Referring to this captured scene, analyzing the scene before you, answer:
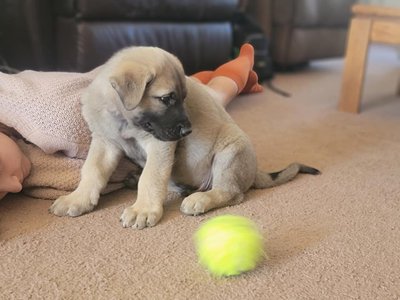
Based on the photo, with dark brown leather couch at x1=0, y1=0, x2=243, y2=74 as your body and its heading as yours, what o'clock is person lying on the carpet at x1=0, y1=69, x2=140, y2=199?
The person lying on the carpet is roughly at 12 o'clock from the dark brown leather couch.

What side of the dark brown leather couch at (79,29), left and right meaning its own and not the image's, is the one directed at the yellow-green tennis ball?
front

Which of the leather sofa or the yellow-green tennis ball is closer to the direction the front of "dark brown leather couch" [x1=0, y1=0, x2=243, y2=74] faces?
the yellow-green tennis ball

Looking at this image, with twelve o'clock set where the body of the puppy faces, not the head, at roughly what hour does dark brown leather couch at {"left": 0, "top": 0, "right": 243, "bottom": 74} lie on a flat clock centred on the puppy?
The dark brown leather couch is roughly at 4 o'clock from the puppy.

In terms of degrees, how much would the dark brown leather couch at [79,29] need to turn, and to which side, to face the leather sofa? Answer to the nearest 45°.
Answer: approximately 135° to its left

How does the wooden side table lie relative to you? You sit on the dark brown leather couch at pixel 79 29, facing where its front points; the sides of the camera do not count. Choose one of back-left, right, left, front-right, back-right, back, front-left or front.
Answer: left

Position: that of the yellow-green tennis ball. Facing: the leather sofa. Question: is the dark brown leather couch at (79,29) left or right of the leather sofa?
left

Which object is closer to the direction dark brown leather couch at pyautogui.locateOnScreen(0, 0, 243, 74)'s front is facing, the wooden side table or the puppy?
the puppy

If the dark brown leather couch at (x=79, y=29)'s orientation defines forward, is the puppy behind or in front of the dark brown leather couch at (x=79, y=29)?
in front

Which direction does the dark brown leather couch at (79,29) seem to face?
toward the camera

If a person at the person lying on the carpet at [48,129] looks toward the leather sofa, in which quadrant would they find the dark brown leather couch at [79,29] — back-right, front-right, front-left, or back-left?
front-left

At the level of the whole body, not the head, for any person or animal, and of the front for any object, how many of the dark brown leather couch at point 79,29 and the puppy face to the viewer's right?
0
